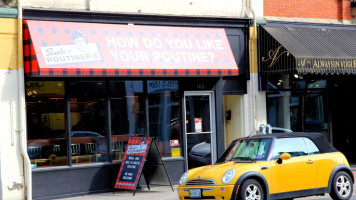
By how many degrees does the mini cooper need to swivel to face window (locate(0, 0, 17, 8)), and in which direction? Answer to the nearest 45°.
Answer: approximately 45° to its right

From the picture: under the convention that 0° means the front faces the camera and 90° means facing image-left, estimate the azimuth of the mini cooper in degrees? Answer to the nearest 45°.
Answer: approximately 45°

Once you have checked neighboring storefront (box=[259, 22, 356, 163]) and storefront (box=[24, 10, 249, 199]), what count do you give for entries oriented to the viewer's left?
0

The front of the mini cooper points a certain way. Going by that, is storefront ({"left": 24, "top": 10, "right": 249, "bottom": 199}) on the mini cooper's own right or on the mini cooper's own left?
on the mini cooper's own right

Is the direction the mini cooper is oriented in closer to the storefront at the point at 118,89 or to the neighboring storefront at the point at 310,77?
the storefront

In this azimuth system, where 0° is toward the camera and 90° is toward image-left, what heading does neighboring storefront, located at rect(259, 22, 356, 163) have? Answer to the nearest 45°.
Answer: approximately 315°

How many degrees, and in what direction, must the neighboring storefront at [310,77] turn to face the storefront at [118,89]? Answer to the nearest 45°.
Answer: approximately 90° to its right

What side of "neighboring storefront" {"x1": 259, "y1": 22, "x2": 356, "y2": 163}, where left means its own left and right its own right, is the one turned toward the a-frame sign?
right

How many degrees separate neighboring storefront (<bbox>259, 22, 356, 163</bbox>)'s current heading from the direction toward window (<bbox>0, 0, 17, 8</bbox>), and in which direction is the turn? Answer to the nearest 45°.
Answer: approximately 90° to its right

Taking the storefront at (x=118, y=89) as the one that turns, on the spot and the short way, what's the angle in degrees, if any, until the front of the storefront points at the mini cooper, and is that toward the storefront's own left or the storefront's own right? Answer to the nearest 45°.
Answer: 0° — it already faces it

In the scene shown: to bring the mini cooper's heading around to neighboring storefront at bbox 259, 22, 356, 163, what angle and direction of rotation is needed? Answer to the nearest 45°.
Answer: approximately 135° to its right
